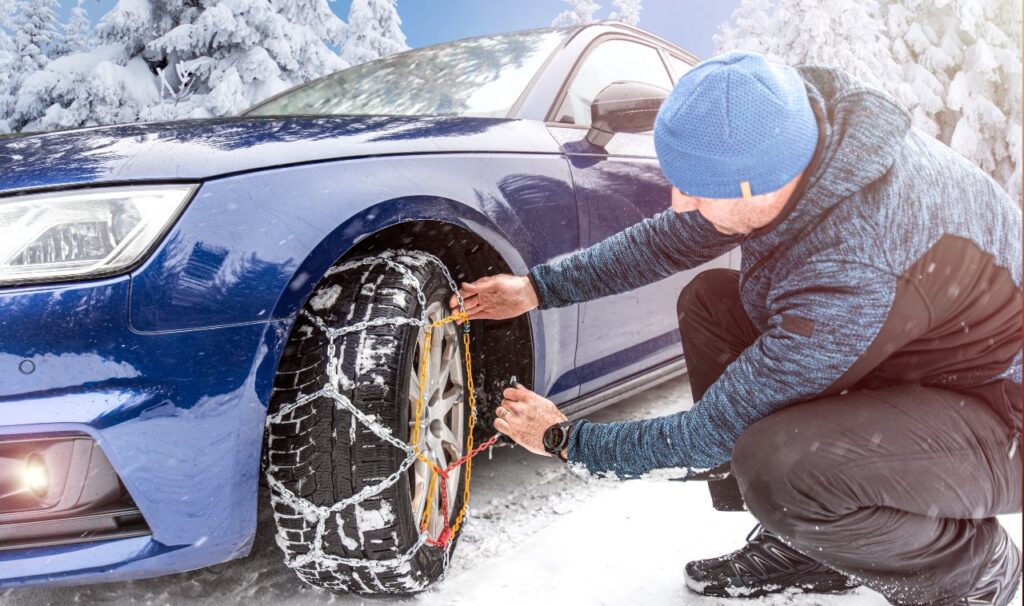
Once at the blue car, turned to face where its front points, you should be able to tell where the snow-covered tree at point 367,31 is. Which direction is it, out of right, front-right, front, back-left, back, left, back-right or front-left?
back-right

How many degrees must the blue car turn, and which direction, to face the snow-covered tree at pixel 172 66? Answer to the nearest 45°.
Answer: approximately 135° to its right

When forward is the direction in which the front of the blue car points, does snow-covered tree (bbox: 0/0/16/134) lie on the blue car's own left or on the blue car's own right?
on the blue car's own right

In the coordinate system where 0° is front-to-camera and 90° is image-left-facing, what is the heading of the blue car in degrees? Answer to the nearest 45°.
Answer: approximately 45°

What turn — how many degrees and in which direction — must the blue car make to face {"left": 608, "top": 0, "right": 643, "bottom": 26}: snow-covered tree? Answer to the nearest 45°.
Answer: approximately 135° to its right

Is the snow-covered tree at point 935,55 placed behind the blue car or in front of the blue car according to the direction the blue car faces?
behind

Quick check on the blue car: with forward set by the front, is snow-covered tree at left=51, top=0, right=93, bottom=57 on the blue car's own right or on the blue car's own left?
on the blue car's own right

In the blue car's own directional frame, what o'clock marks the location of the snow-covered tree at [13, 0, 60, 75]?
The snow-covered tree is roughly at 4 o'clock from the blue car.

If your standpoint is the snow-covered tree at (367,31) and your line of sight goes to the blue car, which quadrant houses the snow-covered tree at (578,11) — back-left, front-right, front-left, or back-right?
back-left

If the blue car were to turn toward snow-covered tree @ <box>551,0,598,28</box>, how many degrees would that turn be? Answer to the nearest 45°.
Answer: approximately 135° to its right
